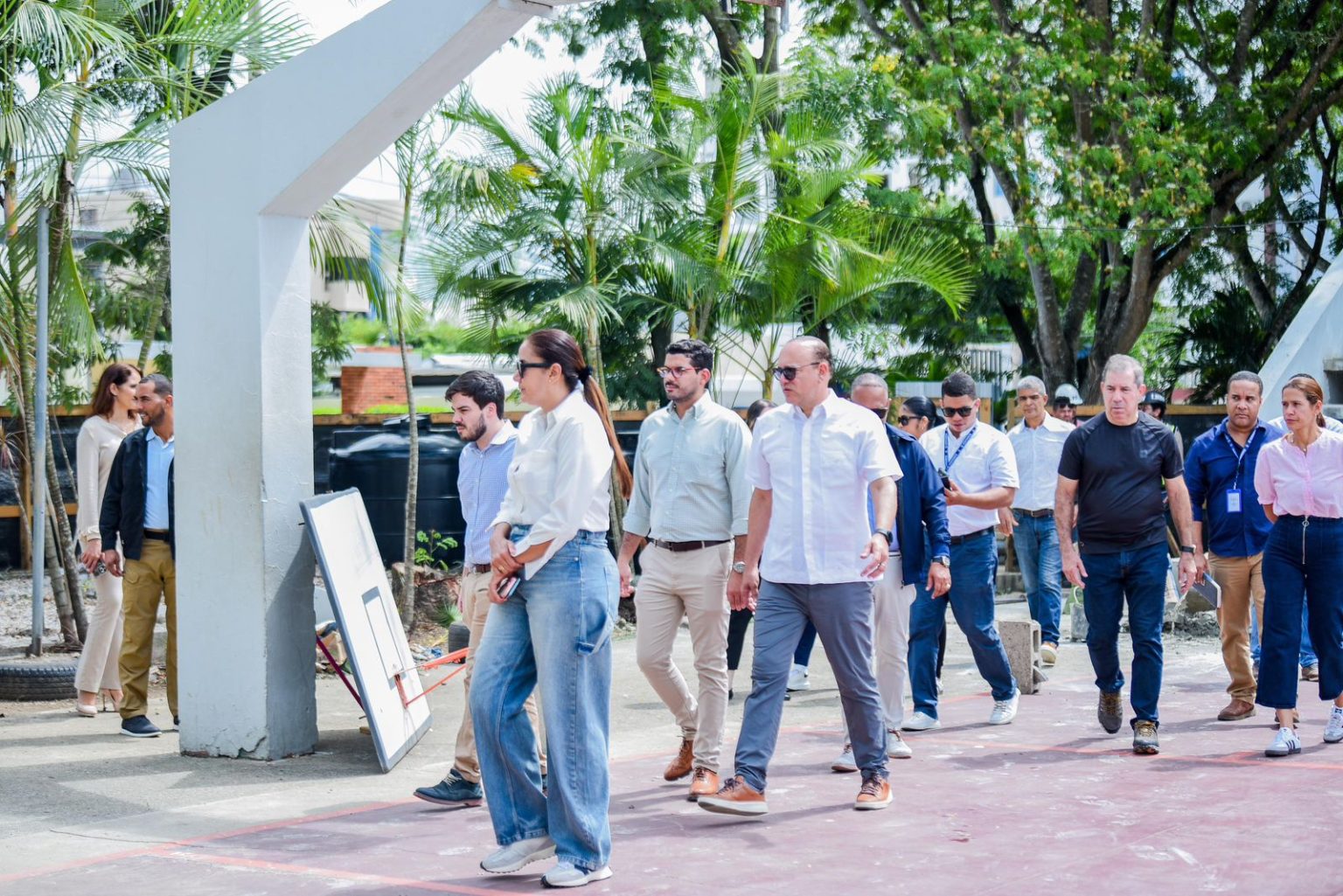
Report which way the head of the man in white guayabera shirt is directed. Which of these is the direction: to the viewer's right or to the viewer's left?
to the viewer's left

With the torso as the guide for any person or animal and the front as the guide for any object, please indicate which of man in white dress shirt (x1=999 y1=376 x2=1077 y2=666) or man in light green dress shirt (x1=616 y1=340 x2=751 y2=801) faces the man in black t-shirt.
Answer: the man in white dress shirt

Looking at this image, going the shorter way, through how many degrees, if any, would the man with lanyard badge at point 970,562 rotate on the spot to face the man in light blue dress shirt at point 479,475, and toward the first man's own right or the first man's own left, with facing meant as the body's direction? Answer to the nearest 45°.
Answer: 0° — they already face them

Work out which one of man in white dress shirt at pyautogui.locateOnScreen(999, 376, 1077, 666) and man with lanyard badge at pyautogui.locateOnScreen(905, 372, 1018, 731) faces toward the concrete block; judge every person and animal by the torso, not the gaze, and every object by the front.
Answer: the man in white dress shirt

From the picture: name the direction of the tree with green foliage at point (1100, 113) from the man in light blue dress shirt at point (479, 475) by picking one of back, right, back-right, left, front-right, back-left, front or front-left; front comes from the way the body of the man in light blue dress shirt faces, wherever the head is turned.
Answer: back

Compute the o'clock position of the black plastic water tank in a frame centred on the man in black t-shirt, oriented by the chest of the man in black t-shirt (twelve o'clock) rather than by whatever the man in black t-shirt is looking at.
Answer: The black plastic water tank is roughly at 4 o'clock from the man in black t-shirt.

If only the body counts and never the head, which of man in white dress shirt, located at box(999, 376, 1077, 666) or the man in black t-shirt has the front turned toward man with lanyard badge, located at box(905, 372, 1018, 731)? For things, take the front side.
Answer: the man in white dress shirt

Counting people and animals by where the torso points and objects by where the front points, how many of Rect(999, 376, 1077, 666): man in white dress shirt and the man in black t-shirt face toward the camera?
2

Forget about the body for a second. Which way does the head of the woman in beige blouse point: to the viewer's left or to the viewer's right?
to the viewer's right

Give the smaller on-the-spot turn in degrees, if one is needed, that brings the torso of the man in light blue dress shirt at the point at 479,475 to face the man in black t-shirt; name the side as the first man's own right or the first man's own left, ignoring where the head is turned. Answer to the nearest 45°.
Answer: approximately 135° to the first man's own left

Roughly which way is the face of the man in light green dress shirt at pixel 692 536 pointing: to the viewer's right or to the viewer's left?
to the viewer's left

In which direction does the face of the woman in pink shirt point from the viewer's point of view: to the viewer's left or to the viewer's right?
to the viewer's left
